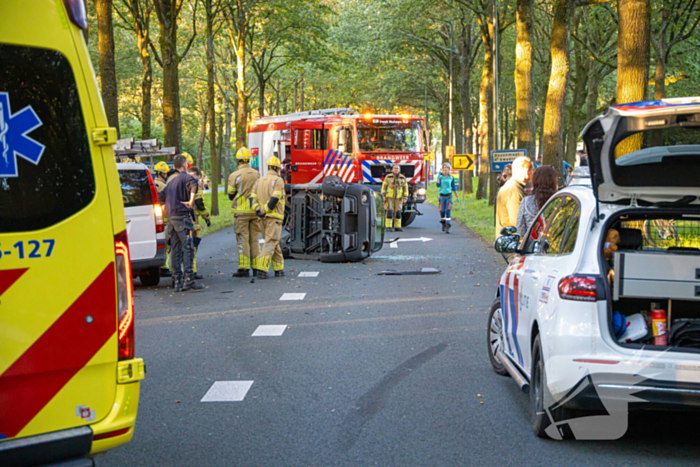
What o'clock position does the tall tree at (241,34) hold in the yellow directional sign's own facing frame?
The tall tree is roughly at 3 o'clock from the yellow directional sign.

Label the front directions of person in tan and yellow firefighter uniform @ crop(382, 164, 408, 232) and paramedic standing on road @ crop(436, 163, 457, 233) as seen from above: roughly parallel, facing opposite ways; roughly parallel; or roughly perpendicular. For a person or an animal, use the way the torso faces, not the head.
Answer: roughly parallel

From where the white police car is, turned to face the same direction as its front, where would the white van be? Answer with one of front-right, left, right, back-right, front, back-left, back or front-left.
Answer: front

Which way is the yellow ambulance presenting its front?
away from the camera

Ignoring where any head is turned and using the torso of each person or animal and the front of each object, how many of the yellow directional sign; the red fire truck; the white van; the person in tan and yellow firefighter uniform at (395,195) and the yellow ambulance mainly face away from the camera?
2

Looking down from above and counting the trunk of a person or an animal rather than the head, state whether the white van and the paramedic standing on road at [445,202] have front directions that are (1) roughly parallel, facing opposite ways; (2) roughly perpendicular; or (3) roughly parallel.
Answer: roughly parallel, facing opposite ways

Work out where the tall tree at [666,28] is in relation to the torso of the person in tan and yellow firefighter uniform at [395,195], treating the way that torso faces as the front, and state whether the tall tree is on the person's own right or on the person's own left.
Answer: on the person's own left

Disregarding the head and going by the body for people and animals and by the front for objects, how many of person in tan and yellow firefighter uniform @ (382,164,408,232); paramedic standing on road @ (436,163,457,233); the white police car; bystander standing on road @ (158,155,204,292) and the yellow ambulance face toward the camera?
2

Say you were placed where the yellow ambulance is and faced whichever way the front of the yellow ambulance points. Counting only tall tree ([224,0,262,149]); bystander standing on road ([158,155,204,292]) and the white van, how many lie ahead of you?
3

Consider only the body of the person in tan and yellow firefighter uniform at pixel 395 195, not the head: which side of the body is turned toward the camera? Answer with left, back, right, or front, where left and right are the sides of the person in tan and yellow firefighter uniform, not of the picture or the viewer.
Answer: front

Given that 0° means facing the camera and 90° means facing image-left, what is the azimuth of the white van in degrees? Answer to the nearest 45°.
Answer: approximately 180°

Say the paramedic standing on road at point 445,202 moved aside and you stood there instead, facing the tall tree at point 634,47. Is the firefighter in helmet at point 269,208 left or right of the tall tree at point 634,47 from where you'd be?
right

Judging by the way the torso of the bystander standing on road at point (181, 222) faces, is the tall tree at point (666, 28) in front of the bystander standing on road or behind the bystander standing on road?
in front

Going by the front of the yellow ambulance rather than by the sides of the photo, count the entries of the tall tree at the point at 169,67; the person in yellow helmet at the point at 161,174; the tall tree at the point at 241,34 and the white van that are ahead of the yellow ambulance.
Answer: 4

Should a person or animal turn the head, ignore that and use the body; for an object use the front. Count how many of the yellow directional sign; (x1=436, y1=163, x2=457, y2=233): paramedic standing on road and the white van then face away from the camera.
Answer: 1

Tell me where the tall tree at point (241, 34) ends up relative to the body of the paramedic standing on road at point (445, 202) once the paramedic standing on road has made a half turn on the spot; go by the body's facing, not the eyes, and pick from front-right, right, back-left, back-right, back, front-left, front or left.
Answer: front-left

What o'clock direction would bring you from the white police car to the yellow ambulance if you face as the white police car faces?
The yellow ambulance is roughly at 9 o'clock from the white police car.

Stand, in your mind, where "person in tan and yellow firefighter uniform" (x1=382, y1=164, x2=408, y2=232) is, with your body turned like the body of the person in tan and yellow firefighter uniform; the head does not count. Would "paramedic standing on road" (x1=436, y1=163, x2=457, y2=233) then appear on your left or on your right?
on your left
